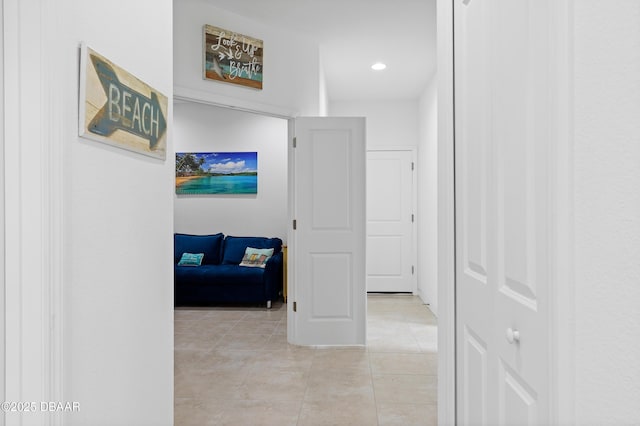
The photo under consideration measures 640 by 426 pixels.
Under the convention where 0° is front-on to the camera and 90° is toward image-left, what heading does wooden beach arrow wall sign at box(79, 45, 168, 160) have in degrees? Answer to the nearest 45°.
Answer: approximately 315°

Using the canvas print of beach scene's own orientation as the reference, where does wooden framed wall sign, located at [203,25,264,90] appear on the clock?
The wooden framed wall sign is roughly at 12 o'clock from the canvas print of beach scene.

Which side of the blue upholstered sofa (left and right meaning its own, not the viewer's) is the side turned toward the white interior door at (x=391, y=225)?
left

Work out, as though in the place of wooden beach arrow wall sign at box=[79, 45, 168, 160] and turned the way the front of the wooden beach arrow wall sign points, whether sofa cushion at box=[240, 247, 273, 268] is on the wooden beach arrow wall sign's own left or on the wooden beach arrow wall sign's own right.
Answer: on the wooden beach arrow wall sign's own left

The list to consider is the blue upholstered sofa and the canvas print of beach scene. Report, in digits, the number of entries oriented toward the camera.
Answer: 2

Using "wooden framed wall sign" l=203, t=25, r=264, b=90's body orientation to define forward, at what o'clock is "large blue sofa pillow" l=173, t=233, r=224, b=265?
The large blue sofa pillow is roughly at 7 o'clock from the wooden framed wall sign.

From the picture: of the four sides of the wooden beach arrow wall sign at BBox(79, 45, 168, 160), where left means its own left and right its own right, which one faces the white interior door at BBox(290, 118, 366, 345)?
left
